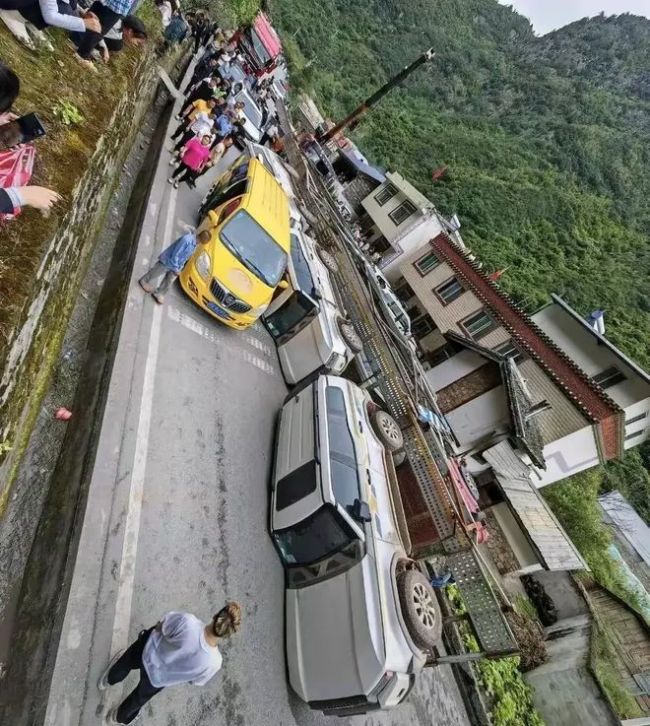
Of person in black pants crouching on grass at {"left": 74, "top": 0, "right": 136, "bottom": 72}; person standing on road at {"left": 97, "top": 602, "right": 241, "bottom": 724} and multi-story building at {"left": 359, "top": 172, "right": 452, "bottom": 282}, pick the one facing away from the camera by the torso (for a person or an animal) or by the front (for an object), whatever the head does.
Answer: the person standing on road

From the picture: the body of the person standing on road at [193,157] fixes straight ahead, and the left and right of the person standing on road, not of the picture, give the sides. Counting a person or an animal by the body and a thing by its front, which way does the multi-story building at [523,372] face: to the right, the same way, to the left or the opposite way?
to the right

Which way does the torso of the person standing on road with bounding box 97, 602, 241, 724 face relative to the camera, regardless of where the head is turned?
away from the camera

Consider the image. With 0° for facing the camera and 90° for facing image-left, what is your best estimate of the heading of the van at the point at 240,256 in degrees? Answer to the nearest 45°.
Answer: approximately 315°

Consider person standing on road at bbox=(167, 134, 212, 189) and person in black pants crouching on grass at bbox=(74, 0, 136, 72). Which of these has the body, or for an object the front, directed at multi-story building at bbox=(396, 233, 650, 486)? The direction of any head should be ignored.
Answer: the person in black pants crouching on grass

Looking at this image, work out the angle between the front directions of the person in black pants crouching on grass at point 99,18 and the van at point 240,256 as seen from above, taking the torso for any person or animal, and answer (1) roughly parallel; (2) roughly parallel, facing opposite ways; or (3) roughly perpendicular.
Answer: roughly perpendicular

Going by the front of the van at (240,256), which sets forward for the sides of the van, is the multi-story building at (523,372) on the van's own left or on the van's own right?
on the van's own left

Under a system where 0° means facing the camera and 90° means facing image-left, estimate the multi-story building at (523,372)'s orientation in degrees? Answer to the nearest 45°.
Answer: approximately 45°

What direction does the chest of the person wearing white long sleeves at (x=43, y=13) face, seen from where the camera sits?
to the viewer's right

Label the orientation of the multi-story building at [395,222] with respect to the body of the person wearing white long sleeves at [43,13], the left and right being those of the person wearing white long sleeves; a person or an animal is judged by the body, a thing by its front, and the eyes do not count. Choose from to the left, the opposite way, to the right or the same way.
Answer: the opposite way

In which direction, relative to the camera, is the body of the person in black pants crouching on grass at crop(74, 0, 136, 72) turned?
to the viewer's right

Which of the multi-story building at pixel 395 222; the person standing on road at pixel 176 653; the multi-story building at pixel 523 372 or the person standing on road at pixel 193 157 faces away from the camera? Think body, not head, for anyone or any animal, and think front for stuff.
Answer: the person standing on road at pixel 176 653
